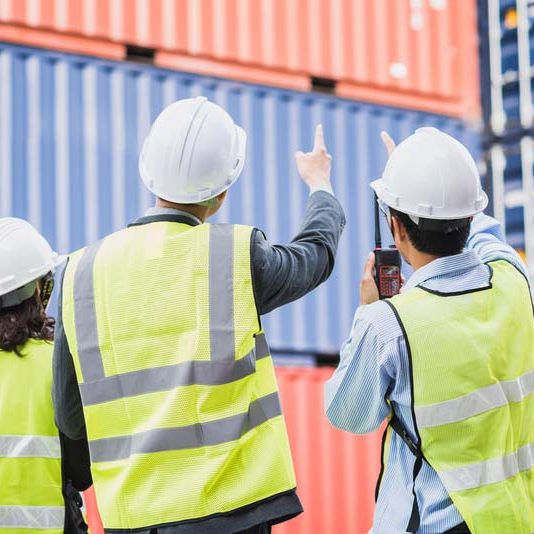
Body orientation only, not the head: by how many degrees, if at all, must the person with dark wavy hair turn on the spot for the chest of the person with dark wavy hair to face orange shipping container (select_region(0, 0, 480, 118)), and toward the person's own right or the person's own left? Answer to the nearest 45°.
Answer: approximately 45° to the person's own left

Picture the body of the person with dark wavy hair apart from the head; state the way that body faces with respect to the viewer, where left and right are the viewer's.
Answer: facing away from the viewer and to the right of the viewer

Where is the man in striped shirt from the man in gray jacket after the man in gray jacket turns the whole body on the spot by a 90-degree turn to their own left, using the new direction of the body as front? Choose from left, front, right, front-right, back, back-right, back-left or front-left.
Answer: back

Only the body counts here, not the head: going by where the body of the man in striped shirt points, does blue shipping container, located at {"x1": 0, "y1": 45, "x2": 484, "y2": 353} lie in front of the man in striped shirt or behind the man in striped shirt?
in front

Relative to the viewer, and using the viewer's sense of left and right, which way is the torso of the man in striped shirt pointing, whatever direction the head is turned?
facing away from the viewer and to the left of the viewer

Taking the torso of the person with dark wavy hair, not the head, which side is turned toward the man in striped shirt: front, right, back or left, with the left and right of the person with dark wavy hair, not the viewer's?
right

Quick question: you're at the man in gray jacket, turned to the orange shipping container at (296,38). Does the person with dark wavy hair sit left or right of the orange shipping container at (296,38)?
left

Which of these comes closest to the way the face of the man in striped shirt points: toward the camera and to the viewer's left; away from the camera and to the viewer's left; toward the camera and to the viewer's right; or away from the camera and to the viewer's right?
away from the camera and to the viewer's left

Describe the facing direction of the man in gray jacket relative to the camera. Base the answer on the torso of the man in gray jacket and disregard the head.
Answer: away from the camera

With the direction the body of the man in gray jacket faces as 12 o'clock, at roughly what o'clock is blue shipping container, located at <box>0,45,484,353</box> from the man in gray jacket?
The blue shipping container is roughly at 12 o'clock from the man in gray jacket.

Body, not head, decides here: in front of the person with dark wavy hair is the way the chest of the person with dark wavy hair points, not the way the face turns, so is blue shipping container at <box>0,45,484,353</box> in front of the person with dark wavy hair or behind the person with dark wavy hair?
in front

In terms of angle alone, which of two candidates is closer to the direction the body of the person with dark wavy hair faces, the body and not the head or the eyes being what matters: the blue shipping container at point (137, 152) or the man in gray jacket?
the blue shipping container
